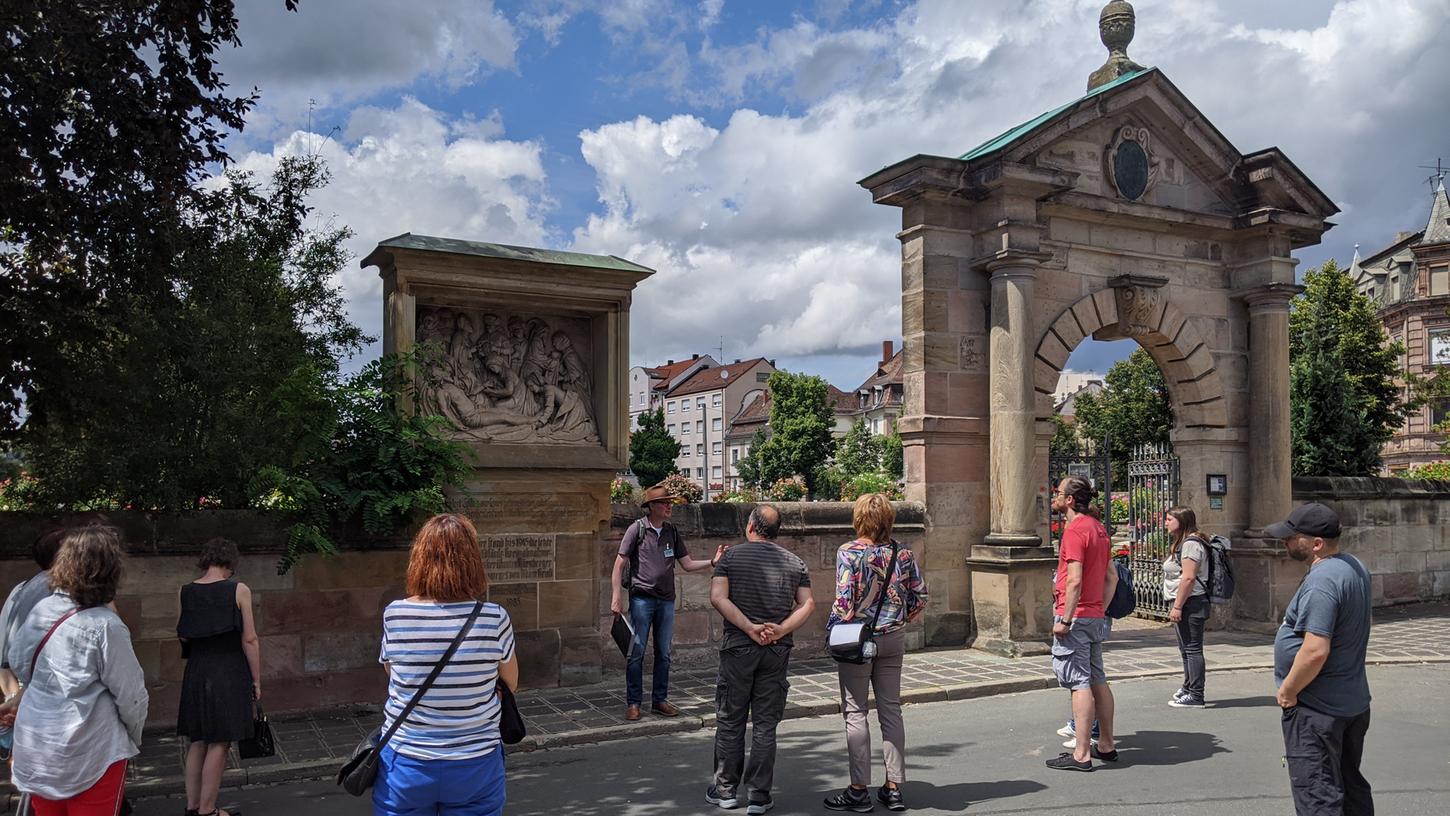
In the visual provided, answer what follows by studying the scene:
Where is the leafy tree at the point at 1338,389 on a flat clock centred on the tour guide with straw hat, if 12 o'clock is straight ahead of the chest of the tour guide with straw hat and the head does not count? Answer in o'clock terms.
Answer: The leafy tree is roughly at 9 o'clock from the tour guide with straw hat.

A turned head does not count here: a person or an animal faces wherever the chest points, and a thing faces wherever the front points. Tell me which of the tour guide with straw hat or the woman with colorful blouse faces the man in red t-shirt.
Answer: the tour guide with straw hat

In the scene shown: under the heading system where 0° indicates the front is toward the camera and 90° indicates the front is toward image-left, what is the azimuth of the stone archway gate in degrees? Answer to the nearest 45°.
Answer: approximately 315°

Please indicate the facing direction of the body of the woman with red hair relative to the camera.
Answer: away from the camera

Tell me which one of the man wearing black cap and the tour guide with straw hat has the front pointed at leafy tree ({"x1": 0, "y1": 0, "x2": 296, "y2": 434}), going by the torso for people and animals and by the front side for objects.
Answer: the man wearing black cap

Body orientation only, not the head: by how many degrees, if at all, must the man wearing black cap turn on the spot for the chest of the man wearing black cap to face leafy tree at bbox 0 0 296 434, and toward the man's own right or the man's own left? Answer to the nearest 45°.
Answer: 0° — they already face it

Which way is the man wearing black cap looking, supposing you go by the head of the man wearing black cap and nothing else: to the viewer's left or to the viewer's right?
to the viewer's left

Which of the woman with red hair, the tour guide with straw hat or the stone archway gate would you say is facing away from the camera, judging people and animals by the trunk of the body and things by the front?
the woman with red hair

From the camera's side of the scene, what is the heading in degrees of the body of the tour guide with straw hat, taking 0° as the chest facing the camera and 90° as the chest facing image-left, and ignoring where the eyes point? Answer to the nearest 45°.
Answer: approximately 315°

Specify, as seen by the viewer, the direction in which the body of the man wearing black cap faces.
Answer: to the viewer's left

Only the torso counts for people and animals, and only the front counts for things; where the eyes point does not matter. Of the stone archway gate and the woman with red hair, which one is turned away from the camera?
the woman with red hair
